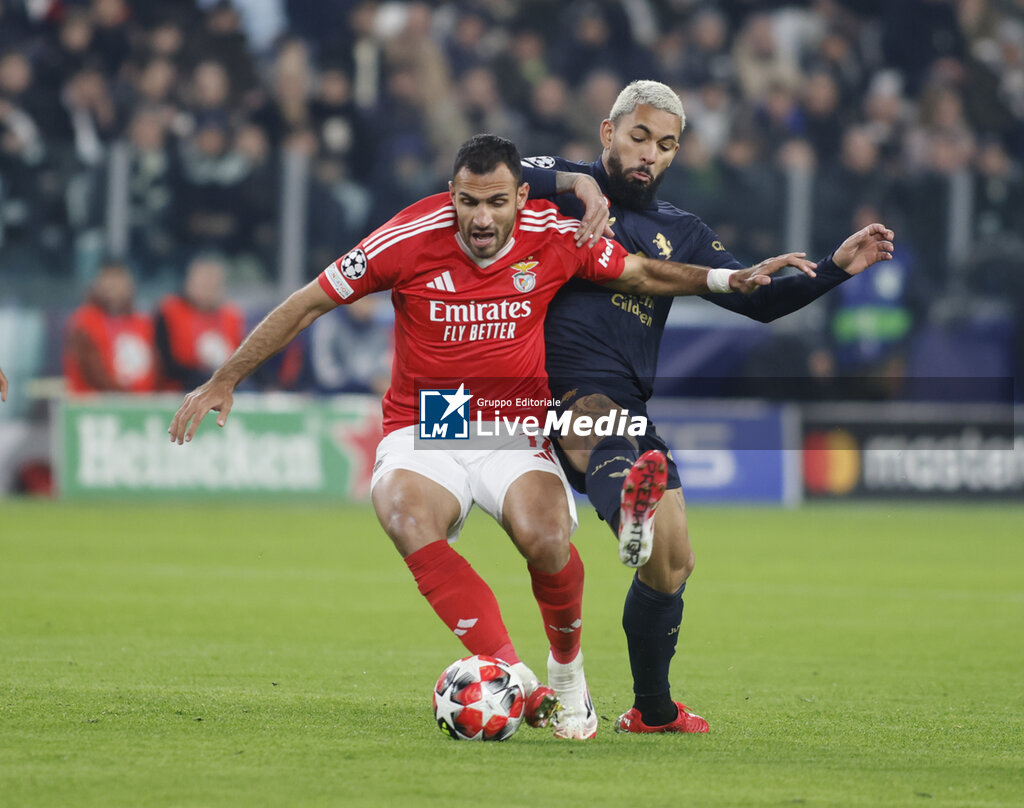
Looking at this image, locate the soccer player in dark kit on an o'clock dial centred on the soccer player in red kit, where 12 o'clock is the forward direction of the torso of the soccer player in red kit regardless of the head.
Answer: The soccer player in dark kit is roughly at 8 o'clock from the soccer player in red kit.

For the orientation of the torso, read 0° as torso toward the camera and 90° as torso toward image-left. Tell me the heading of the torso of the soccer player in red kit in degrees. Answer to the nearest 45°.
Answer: approximately 0°
